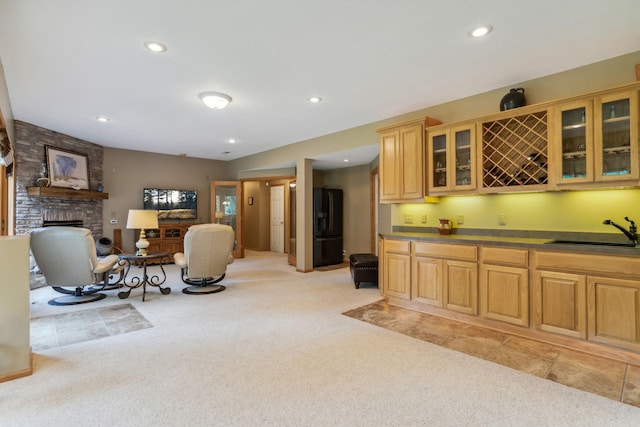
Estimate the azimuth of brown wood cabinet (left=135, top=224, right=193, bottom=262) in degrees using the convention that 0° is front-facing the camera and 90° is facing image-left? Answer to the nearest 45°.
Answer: approximately 0°

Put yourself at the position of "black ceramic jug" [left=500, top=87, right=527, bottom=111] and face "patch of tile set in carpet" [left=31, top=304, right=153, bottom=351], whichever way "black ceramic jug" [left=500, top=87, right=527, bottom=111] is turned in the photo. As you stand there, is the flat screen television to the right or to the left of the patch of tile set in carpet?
right

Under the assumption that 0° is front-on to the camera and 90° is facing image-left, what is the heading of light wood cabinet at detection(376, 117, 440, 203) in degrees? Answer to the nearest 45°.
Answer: approximately 45°

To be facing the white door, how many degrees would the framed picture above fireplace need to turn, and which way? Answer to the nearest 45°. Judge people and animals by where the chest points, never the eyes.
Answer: approximately 45° to its left

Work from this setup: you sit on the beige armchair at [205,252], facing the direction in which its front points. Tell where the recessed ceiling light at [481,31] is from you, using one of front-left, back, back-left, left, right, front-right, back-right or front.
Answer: back

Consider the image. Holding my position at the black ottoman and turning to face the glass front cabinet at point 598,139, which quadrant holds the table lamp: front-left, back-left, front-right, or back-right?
back-right

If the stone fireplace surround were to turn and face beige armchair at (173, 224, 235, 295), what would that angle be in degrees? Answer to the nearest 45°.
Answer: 0° — it already faces it

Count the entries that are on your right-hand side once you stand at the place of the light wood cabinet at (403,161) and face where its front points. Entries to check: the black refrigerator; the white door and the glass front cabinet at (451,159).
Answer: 2

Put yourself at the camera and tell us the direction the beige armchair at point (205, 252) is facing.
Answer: facing away from the viewer and to the left of the viewer

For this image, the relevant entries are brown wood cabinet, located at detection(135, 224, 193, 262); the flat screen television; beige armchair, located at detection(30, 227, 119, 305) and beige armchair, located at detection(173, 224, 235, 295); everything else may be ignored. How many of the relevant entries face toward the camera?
2

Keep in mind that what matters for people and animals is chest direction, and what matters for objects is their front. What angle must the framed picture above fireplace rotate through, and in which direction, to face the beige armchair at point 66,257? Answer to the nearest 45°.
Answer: approximately 45° to its right
